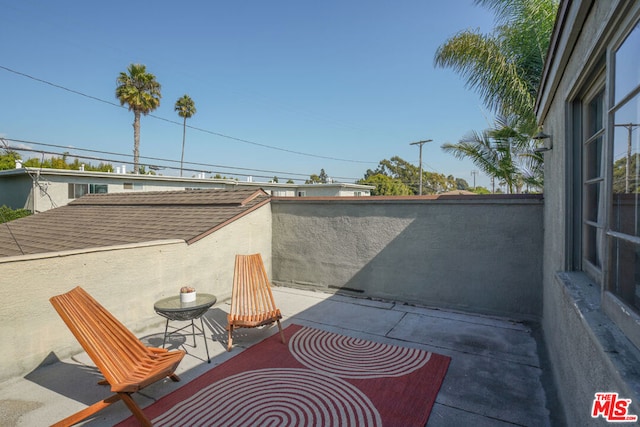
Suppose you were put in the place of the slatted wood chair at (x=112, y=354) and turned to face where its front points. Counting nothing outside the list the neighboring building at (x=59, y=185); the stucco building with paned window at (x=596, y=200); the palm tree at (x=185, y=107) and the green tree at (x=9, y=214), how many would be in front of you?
1

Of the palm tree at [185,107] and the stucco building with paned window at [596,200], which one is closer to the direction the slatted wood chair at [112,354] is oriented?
the stucco building with paned window

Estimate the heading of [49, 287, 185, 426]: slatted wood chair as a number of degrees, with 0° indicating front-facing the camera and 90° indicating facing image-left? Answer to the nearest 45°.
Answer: approximately 315°

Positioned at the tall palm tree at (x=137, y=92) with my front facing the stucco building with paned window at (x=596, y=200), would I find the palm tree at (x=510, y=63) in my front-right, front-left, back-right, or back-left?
front-left

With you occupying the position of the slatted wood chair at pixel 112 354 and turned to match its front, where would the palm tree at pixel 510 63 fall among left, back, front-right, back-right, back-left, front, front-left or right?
front-left

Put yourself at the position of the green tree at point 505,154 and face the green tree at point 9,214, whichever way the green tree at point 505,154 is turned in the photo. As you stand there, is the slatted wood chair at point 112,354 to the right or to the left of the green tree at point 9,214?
left

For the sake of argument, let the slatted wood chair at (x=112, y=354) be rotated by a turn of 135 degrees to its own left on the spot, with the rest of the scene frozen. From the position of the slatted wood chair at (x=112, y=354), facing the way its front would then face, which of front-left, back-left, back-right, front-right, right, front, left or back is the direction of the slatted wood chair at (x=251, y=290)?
front-right

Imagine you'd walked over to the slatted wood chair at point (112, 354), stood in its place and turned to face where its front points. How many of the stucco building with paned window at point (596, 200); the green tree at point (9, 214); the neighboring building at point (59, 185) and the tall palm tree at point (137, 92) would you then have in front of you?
1

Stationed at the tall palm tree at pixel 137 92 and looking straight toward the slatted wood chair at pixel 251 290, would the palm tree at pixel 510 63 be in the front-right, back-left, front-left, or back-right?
front-left

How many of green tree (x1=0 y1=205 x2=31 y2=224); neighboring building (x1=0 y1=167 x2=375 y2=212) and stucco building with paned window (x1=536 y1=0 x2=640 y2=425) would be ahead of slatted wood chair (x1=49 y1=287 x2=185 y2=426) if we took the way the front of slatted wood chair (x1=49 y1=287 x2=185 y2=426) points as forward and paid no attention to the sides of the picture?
1

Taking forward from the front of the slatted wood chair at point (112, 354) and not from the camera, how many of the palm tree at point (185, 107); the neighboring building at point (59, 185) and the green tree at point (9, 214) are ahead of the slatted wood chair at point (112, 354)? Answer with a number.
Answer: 0

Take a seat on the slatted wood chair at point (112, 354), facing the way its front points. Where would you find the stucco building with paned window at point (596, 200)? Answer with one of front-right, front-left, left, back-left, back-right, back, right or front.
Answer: front

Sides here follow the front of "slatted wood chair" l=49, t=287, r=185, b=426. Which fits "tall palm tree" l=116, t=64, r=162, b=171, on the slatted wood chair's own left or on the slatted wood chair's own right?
on the slatted wood chair's own left

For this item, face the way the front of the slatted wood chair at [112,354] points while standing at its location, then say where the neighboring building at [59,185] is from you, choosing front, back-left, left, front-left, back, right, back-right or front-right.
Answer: back-left

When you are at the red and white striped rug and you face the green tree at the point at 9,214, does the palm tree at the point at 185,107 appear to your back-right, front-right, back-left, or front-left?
front-right

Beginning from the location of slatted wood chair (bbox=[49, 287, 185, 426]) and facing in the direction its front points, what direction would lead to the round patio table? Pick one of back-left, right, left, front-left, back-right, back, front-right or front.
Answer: left

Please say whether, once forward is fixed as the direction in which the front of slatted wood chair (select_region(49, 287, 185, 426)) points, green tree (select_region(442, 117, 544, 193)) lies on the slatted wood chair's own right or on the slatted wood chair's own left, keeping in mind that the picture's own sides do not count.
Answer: on the slatted wood chair's own left

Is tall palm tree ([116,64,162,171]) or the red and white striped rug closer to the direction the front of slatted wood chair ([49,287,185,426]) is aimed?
the red and white striped rug
